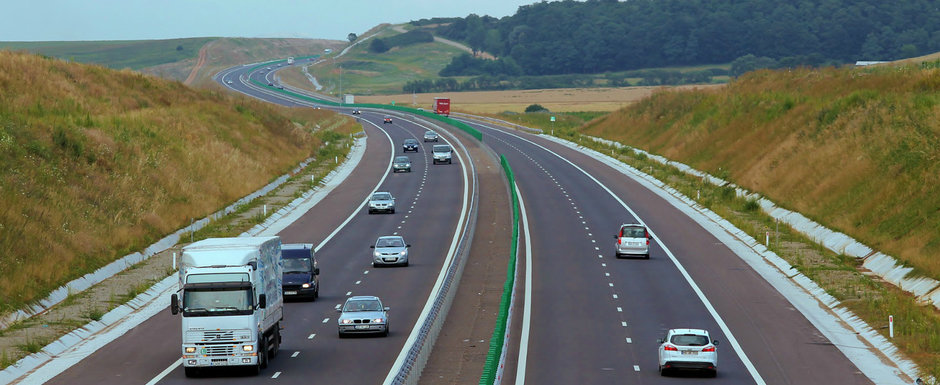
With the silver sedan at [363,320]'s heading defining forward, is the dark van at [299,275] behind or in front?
behind

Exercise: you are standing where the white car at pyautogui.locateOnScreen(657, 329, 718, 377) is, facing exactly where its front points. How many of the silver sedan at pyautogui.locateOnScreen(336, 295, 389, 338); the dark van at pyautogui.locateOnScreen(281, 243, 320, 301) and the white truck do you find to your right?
0

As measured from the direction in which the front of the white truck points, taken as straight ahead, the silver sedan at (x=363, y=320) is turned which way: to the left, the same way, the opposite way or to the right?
the same way

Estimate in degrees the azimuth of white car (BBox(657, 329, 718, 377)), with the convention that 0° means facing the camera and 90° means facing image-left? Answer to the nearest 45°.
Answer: approximately 180°

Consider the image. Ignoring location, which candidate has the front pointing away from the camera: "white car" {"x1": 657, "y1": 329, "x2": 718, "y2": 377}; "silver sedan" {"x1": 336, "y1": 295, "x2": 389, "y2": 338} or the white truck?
the white car

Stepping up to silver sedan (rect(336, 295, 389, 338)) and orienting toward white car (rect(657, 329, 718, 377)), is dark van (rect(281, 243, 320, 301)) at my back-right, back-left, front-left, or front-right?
back-left

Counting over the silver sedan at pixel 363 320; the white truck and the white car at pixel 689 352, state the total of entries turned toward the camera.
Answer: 2

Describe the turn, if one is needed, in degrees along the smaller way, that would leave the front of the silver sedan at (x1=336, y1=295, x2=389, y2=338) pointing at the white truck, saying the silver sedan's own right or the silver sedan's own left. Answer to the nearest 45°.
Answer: approximately 45° to the silver sedan's own right

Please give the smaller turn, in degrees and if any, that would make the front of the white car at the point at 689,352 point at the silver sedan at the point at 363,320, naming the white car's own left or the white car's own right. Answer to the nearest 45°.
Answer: approximately 90° to the white car's own left

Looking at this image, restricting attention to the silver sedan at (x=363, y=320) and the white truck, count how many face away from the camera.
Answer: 0

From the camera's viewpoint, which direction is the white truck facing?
toward the camera

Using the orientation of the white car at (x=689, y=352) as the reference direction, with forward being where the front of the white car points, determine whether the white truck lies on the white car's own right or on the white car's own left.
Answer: on the white car's own left

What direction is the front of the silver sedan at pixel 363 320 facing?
toward the camera
